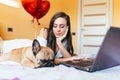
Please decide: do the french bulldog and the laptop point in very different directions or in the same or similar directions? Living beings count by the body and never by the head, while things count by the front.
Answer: very different directions

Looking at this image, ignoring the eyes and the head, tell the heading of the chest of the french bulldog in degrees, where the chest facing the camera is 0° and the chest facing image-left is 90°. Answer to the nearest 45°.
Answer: approximately 315°

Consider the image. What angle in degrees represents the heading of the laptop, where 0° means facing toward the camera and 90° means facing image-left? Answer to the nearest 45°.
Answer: approximately 135°

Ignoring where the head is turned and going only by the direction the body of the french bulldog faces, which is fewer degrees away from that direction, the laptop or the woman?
the laptop

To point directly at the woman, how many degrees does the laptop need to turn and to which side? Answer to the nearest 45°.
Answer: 0° — it already faces them

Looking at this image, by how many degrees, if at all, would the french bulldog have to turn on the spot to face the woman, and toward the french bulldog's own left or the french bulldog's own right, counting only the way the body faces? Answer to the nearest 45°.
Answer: approximately 90° to the french bulldog's own left

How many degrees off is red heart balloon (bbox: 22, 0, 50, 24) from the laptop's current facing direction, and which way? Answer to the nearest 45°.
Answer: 0° — it already faces it

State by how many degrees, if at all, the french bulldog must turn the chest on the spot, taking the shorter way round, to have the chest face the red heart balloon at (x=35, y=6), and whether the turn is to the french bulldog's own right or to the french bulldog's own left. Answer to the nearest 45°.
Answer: approximately 135° to the french bulldog's own left
